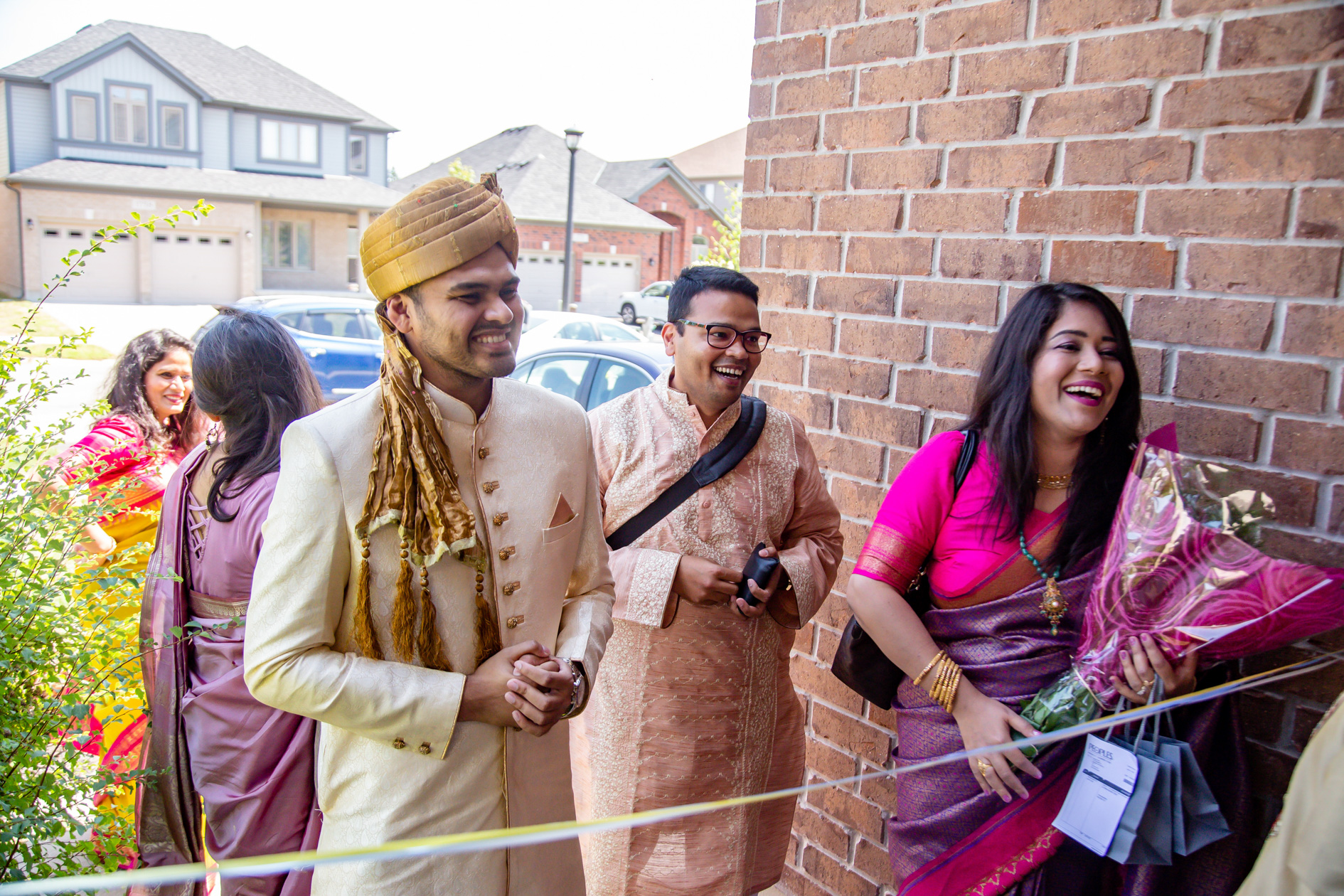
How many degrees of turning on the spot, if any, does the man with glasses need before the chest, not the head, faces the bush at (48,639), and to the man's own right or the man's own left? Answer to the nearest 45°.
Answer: approximately 45° to the man's own right

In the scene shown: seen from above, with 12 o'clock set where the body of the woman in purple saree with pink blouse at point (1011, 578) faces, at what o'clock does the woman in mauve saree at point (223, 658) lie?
the woman in mauve saree at point (223, 658) is roughly at 4 o'clock from the woman in purple saree with pink blouse at point (1011, 578).

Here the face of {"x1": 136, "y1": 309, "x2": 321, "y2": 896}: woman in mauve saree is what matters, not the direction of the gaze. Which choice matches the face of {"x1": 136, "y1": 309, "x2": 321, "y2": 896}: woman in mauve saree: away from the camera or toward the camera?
away from the camera

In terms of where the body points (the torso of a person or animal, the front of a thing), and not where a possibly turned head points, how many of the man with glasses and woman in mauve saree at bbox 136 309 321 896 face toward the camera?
1

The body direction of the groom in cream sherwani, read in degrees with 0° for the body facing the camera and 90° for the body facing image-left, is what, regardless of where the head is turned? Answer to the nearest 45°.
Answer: approximately 315°

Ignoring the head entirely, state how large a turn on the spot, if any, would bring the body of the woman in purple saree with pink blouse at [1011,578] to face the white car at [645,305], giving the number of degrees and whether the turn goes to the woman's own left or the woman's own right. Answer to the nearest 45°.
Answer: approximately 180°

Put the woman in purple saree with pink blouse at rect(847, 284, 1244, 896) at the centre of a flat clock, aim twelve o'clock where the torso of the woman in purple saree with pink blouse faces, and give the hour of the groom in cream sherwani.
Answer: The groom in cream sherwani is roughly at 3 o'clock from the woman in purple saree with pink blouse.

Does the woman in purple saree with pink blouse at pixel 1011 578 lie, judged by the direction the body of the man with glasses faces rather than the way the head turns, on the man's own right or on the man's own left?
on the man's own left

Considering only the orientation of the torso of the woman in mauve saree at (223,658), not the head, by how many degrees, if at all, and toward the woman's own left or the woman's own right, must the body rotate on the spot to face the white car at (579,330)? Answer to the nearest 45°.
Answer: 0° — they already face it

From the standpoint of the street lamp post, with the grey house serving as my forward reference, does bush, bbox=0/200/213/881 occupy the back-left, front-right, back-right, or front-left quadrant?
back-left

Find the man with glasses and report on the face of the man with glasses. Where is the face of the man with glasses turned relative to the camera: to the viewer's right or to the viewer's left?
to the viewer's right

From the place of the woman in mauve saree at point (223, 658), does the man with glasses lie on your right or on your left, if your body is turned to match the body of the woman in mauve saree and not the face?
on your right

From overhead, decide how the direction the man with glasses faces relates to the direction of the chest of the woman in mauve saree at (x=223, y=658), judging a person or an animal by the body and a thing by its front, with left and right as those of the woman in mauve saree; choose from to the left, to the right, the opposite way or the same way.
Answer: the opposite way

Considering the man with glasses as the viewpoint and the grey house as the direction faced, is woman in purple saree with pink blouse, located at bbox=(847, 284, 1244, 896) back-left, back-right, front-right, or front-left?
back-right
